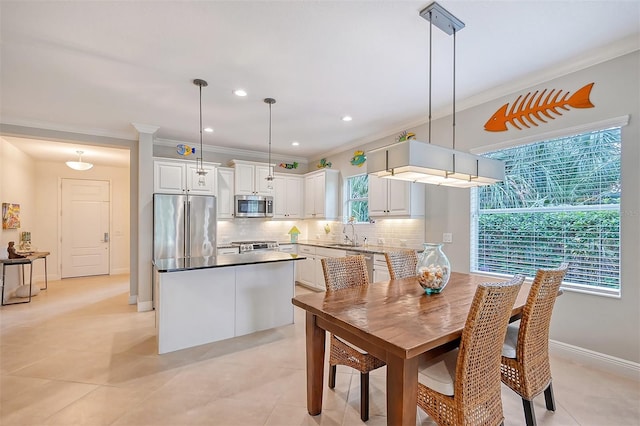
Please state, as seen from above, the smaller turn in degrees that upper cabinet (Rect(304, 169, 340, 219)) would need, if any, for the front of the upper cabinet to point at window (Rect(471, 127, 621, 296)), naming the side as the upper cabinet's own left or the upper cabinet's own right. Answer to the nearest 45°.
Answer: approximately 90° to the upper cabinet's own left

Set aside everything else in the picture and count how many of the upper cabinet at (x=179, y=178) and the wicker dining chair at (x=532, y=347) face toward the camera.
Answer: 1

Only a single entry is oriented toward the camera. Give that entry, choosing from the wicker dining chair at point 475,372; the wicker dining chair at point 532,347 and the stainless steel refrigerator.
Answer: the stainless steel refrigerator

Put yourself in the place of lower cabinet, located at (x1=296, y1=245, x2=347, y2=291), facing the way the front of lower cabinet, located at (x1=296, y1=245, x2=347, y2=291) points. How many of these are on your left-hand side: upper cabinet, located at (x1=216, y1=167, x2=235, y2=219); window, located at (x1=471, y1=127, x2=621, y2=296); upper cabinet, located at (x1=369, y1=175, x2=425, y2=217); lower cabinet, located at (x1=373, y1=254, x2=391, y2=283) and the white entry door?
3

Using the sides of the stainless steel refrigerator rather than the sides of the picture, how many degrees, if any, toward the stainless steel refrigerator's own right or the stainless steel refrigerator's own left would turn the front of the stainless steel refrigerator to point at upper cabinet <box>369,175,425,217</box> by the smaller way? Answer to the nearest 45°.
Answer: approximately 45° to the stainless steel refrigerator's own left

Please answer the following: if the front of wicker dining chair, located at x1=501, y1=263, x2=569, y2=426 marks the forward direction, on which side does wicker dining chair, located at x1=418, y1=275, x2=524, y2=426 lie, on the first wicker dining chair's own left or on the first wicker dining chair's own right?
on the first wicker dining chair's own left

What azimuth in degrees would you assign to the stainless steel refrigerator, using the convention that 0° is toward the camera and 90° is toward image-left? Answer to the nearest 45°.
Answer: approximately 0°

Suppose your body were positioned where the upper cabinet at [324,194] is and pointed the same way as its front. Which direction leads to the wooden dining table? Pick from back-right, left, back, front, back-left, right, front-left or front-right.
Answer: front-left

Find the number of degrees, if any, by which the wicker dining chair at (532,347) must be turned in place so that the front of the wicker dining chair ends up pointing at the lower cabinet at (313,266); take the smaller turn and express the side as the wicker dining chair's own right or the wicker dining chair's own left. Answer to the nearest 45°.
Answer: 0° — it already faces it

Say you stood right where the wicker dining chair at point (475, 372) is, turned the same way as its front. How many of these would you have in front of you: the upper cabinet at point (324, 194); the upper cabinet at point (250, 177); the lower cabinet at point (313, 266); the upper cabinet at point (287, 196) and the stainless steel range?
5

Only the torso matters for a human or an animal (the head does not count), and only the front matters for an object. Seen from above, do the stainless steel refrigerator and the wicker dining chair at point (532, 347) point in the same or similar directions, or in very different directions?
very different directions

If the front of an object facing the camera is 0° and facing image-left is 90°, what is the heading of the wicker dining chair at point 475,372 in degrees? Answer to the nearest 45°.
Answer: approximately 135°

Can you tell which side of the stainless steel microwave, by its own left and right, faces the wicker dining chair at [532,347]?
front

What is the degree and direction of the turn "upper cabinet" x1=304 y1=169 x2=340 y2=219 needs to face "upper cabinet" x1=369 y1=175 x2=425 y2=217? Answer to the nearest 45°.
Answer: approximately 90° to its left

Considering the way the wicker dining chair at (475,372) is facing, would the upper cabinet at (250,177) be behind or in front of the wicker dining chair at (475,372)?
in front
